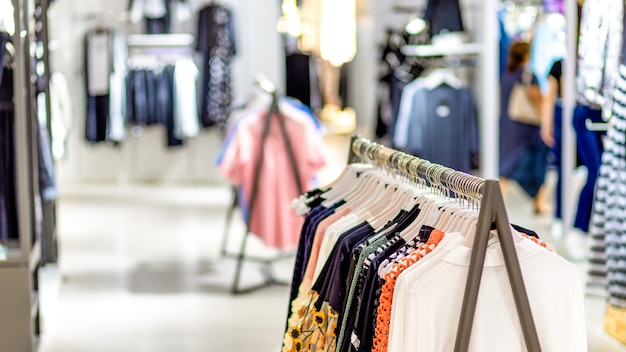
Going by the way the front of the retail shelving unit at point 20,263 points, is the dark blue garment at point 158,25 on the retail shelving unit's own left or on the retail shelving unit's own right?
on the retail shelving unit's own left

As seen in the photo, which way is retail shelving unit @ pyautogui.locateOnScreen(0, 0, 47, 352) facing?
to the viewer's right

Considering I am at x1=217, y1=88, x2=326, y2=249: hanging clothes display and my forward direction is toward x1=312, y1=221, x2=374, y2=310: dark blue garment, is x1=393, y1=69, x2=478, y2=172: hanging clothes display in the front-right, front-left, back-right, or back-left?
back-left

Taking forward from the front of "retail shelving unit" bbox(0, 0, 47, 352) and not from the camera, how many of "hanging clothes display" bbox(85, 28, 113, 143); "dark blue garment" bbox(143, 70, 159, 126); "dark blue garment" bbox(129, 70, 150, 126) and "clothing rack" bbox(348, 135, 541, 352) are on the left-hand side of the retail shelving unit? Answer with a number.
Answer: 3

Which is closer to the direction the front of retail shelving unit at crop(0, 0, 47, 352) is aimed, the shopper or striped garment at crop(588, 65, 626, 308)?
the striped garment

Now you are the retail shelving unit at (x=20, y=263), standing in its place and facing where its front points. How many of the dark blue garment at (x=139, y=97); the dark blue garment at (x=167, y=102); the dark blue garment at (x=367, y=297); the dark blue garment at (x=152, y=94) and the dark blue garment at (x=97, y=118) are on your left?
4

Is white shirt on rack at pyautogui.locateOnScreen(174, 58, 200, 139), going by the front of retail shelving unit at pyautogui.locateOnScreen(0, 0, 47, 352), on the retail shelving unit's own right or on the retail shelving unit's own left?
on the retail shelving unit's own left

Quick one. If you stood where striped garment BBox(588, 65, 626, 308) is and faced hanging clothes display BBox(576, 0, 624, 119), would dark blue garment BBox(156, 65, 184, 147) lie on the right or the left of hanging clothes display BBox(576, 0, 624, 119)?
left

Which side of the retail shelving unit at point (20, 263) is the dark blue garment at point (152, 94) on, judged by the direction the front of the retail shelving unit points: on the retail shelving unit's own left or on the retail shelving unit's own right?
on the retail shelving unit's own left

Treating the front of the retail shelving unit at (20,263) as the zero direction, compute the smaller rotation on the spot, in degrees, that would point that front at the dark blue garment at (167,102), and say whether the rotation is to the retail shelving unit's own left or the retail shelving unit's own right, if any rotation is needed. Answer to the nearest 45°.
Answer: approximately 90° to the retail shelving unit's own left
